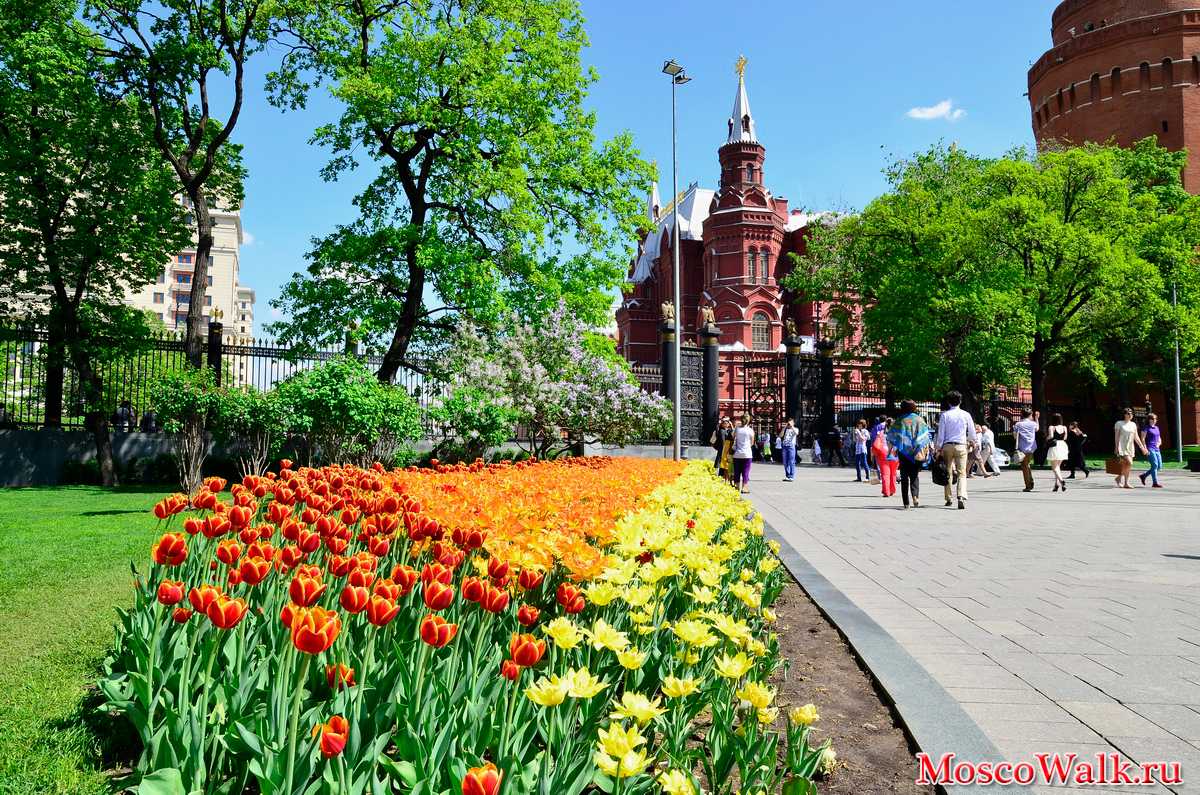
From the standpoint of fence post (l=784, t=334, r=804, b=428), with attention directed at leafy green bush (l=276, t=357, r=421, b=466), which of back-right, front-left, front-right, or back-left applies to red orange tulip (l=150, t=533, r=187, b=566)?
front-left

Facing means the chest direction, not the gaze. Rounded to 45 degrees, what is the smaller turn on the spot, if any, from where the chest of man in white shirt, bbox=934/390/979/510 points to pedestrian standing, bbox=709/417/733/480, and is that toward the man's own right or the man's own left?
approximately 45° to the man's own left

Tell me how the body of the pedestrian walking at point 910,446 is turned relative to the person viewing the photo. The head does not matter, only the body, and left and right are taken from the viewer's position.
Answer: facing away from the viewer

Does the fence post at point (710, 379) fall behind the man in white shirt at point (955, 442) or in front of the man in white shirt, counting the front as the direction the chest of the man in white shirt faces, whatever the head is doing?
in front

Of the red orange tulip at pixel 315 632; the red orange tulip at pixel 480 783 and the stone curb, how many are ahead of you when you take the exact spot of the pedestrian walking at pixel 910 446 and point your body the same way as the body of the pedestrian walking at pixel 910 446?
0

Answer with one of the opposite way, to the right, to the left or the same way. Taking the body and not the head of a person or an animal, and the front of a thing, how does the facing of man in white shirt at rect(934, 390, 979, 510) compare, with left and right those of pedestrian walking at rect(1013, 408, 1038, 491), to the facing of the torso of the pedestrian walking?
the same way

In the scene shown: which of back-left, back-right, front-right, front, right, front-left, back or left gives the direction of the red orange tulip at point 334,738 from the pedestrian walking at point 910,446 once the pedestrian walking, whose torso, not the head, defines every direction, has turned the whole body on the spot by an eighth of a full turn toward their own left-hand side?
back-left

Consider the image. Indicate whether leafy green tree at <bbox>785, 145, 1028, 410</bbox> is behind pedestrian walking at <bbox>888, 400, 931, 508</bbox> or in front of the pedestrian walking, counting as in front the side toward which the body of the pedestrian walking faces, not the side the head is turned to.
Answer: in front

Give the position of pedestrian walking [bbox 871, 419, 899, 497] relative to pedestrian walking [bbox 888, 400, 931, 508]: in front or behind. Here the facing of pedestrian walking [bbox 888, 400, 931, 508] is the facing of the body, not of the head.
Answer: in front

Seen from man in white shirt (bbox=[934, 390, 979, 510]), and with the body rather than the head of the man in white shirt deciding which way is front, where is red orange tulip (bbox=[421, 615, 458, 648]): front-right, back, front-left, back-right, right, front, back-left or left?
back

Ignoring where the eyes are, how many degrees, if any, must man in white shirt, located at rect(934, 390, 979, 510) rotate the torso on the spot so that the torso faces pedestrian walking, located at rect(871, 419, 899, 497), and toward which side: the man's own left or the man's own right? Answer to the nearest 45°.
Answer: approximately 45° to the man's own left

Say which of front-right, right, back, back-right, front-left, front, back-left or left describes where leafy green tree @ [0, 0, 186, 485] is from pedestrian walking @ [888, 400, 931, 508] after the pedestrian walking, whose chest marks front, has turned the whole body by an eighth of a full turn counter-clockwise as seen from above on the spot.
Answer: front-left

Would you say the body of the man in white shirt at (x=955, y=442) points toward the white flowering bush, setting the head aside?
no
